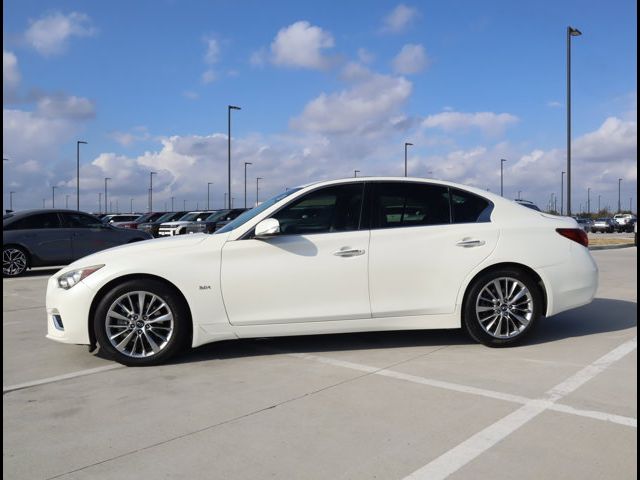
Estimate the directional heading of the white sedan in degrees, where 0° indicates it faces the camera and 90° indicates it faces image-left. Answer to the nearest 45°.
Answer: approximately 90°

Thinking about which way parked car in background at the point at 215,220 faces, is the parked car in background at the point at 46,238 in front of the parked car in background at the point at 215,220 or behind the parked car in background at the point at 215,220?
in front

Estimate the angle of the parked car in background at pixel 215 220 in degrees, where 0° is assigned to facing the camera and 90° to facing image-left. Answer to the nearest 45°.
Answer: approximately 45°

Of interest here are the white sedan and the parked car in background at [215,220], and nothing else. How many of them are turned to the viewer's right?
0

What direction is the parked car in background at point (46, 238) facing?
to the viewer's right

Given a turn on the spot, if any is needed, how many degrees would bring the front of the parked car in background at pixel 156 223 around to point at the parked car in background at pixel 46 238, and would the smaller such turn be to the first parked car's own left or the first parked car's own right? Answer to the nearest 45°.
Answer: approximately 45° to the first parked car's own left

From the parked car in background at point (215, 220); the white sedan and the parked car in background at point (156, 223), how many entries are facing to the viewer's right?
0

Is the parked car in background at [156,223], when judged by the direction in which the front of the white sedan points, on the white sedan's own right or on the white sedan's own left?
on the white sedan's own right

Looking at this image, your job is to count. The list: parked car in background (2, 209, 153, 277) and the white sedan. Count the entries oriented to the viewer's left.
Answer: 1

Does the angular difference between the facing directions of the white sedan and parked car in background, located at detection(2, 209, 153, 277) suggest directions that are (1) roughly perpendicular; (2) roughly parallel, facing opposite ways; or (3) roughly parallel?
roughly parallel, facing opposite ways

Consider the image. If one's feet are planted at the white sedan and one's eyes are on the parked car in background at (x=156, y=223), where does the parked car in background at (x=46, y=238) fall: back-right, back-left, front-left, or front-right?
front-left

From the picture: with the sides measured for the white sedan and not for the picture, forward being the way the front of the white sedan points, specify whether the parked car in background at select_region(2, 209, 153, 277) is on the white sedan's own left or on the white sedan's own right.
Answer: on the white sedan's own right

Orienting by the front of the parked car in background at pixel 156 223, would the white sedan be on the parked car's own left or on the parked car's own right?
on the parked car's own left
